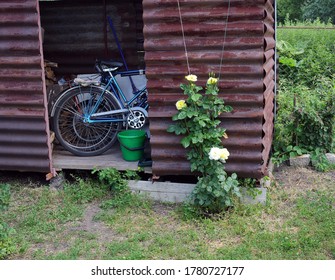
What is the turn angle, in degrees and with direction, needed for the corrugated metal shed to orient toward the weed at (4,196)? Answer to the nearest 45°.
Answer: approximately 90° to its right

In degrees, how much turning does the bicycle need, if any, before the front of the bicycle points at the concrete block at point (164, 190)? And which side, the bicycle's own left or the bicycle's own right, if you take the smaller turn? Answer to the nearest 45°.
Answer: approximately 45° to the bicycle's own right

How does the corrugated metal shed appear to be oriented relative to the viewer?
toward the camera

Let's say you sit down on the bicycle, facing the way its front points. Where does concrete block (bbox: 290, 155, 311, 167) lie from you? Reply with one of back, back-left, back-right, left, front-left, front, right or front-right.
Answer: front

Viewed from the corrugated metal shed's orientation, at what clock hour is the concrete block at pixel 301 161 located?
The concrete block is roughly at 8 o'clock from the corrugated metal shed.

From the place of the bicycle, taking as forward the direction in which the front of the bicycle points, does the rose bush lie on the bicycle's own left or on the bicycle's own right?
on the bicycle's own right

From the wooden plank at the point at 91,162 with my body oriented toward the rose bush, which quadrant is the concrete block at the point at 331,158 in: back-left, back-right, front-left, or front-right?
front-left

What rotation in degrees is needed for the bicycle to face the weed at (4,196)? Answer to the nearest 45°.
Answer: approximately 135° to its right

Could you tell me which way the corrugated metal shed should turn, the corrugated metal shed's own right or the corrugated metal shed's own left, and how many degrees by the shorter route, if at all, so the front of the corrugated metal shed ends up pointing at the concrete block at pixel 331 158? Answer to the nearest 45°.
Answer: approximately 135° to the corrugated metal shed's own left

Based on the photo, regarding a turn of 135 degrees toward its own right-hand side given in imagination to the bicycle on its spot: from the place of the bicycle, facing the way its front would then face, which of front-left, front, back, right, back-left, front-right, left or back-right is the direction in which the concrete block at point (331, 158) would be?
back-left

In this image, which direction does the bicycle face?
to the viewer's right
